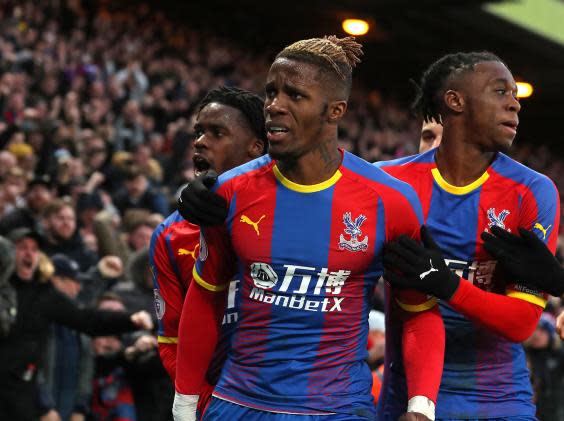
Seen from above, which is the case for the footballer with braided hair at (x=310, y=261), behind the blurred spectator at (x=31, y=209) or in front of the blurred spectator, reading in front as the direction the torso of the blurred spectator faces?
in front

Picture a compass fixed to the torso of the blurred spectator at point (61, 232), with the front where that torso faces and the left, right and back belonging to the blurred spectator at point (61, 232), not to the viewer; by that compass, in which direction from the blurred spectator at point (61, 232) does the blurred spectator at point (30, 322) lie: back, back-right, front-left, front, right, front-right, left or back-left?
front-right

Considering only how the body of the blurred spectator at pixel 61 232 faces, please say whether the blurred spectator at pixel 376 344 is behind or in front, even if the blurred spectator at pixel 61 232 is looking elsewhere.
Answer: in front

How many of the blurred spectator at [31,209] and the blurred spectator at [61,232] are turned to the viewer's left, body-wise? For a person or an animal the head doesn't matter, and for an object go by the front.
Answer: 0

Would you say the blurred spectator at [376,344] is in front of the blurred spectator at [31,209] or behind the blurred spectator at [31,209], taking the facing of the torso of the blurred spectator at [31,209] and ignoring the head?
in front
